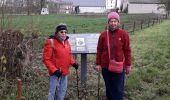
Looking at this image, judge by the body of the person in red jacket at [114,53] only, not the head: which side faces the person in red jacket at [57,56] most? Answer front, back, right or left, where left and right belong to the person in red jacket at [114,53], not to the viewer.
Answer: right

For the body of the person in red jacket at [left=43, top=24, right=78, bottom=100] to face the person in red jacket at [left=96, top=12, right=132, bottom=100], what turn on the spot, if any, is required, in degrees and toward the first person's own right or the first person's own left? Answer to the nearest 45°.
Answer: approximately 45° to the first person's own left

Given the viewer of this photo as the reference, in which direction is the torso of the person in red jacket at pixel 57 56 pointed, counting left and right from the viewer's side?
facing the viewer and to the right of the viewer

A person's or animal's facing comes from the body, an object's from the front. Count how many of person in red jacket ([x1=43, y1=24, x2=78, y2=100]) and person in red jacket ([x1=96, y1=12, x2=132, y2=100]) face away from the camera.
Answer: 0

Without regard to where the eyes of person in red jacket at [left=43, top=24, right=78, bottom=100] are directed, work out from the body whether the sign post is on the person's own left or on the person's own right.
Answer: on the person's own left

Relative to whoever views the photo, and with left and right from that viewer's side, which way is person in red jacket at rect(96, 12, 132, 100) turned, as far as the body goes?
facing the viewer

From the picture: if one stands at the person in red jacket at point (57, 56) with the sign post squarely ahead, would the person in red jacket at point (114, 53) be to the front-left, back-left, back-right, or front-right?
front-right

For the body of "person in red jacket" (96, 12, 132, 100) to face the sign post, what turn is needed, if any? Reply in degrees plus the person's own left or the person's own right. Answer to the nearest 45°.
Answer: approximately 135° to the person's own right
